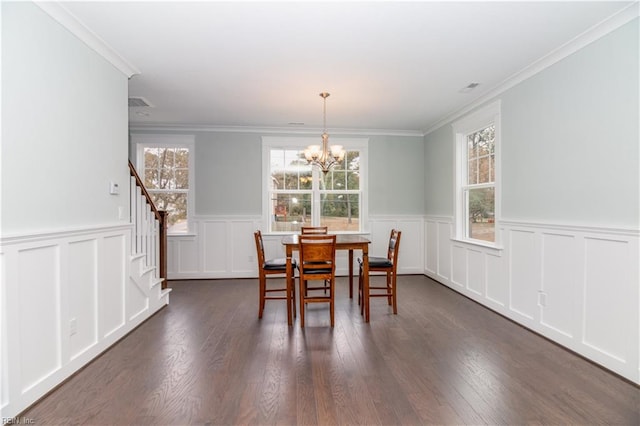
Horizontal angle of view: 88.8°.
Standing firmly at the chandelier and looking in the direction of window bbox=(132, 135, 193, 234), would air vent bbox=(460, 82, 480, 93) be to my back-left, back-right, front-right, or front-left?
back-right

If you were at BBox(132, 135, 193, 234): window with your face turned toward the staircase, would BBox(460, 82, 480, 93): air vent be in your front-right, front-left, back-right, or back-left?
front-left

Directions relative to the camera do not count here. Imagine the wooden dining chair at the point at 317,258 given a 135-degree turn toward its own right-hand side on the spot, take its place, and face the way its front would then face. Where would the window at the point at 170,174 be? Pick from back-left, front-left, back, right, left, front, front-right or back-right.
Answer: back

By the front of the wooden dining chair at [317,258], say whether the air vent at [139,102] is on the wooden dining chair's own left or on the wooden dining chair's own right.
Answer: on the wooden dining chair's own left

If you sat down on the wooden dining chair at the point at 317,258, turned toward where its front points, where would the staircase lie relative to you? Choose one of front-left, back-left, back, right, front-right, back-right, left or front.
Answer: left

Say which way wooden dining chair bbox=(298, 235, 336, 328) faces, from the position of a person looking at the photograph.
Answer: facing away from the viewer
